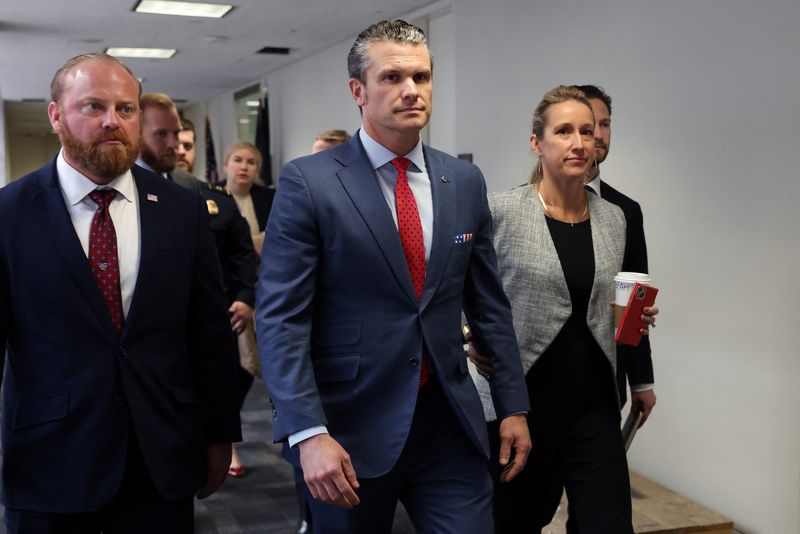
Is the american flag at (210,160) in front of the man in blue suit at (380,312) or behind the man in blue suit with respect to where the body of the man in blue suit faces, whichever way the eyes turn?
behind

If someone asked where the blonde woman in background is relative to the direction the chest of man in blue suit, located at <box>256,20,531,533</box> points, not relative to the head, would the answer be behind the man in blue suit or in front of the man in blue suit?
behind

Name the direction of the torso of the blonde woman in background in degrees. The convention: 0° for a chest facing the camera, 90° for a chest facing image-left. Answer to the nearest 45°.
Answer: approximately 0°

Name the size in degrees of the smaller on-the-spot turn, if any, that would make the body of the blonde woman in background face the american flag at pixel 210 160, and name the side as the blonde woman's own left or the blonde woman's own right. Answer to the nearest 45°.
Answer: approximately 180°

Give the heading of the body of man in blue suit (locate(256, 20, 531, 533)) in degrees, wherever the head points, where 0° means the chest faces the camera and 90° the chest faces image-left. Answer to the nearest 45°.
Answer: approximately 315°

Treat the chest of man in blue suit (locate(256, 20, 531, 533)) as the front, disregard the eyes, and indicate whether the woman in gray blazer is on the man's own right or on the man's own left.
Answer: on the man's own left
